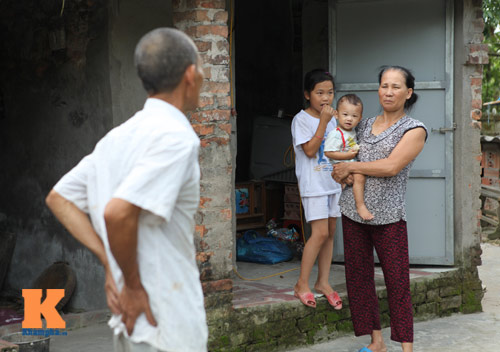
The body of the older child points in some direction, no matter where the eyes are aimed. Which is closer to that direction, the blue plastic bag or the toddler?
the toddler

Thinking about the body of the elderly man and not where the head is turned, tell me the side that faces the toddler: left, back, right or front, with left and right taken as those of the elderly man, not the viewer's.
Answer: front

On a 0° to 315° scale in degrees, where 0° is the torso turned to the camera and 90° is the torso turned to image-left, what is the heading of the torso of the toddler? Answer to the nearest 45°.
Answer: approximately 315°

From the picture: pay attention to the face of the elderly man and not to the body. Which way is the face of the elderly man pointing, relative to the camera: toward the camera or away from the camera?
away from the camera

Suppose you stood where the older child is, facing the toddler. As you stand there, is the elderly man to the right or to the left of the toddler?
right

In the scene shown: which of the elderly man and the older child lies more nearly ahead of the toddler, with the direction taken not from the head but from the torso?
the elderly man

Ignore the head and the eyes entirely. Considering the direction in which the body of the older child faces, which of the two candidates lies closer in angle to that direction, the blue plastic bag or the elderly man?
the elderly man

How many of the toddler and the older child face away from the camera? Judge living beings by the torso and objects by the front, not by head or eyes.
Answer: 0

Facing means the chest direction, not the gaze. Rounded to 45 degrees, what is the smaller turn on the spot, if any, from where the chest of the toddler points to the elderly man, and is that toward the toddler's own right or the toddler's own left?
approximately 45° to the toddler's own right

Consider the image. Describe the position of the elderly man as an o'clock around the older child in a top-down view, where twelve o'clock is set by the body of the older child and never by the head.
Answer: The elderly man is roughly at 2 o'clock from the older child.

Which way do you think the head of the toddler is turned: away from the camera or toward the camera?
toward the camera
